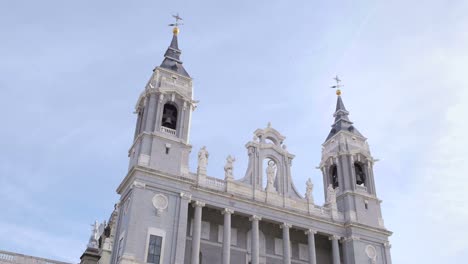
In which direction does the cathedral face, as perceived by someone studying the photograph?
facing the viewer and to the right of the viewer
